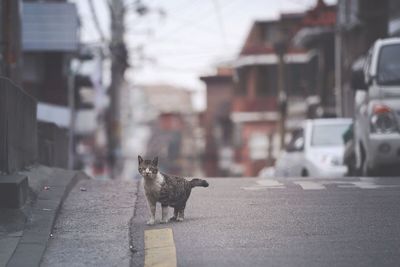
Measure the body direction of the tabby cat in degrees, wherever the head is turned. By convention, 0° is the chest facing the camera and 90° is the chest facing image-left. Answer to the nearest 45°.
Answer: approximately 45°

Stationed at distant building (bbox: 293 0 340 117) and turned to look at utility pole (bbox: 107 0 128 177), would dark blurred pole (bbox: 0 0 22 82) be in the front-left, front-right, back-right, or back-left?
front-left

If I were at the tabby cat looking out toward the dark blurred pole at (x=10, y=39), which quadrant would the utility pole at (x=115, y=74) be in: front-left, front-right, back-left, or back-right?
front-right

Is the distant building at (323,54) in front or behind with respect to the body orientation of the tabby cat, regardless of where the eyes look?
behind

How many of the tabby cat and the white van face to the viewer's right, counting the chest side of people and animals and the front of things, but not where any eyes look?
0

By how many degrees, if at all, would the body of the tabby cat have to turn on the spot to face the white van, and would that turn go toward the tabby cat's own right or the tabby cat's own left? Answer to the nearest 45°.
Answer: approximately 180°

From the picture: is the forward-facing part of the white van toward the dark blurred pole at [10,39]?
no
